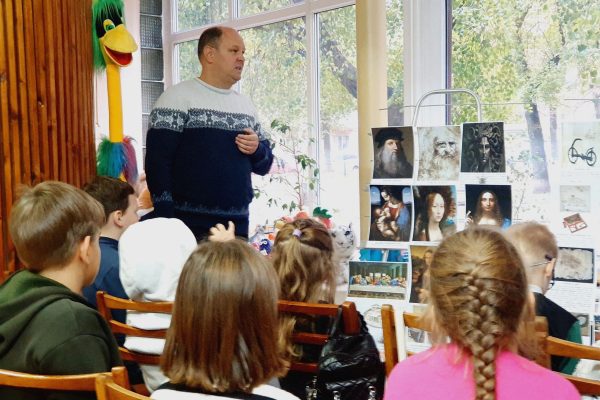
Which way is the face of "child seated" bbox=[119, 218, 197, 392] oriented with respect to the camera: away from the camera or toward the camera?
away from the camera

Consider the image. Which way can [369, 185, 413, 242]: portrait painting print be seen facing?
toward the camera

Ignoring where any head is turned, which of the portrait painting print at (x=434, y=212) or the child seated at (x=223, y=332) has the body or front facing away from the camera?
the child seated

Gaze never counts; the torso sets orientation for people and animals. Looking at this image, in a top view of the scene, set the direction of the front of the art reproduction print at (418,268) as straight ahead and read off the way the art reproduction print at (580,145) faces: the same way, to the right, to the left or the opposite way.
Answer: the same way

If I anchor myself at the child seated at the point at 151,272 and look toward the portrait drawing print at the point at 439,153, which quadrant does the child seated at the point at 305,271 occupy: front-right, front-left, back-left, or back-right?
front-right

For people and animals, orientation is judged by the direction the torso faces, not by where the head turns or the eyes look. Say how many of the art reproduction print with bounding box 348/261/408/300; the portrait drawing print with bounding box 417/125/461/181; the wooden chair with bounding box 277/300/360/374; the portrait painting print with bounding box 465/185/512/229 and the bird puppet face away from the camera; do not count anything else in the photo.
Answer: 1

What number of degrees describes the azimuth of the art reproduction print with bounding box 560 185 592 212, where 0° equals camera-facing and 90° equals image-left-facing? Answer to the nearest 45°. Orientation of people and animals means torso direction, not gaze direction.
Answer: approximately 0°

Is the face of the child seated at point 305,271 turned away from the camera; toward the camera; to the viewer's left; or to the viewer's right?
away from the camera

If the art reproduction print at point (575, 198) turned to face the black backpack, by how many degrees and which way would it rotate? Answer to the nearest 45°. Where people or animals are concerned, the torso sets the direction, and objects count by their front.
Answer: approximately 45° to its right

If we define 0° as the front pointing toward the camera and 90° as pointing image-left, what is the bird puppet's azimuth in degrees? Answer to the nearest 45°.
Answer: approximately 315°

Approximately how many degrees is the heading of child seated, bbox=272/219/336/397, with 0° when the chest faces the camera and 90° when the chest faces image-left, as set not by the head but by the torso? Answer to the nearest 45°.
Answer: approximately 180°

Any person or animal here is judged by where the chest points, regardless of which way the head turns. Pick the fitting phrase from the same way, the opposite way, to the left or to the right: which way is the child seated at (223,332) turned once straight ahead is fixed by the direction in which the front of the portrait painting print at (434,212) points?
the opposite way

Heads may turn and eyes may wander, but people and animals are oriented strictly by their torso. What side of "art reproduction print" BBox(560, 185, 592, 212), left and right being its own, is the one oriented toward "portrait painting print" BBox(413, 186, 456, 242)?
right

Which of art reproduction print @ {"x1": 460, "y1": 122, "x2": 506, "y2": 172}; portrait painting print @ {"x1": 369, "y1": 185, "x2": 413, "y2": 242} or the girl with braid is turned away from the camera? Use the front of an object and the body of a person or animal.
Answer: the girl with braid

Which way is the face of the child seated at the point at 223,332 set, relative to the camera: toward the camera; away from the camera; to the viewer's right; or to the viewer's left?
away from the camera

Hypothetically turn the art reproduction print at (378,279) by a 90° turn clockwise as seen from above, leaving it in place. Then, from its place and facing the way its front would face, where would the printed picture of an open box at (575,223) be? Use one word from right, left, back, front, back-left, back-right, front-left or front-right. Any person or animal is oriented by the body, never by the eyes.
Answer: back

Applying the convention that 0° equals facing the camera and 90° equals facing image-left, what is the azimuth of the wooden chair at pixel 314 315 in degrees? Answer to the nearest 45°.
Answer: approximately 180°

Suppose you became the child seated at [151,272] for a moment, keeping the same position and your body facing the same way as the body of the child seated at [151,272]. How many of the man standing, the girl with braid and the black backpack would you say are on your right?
2

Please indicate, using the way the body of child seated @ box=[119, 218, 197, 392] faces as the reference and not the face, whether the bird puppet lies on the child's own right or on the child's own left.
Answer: on the child's own left

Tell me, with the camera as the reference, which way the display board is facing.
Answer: facing the viewer

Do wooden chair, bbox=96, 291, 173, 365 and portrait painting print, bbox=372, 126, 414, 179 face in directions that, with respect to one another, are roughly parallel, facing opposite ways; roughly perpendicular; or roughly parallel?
roughly parallel, facing opposite ways
